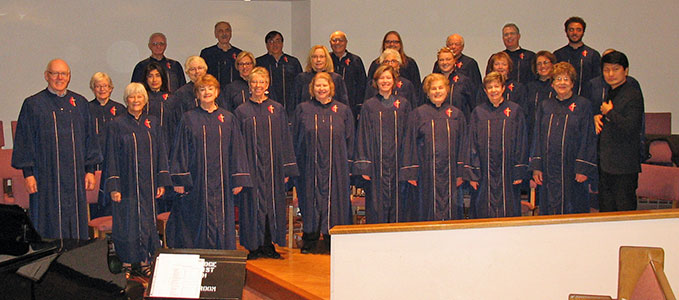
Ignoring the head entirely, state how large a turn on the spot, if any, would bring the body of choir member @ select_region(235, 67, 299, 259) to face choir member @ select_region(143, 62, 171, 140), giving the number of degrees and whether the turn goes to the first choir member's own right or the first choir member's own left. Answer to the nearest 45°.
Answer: approximately 135° to the first choir member's own right

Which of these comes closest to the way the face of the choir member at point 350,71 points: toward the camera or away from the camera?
toward the camera

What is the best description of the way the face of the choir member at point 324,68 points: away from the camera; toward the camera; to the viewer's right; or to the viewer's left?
toward the camera

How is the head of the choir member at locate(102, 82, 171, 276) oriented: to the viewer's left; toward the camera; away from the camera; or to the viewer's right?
toward the camera

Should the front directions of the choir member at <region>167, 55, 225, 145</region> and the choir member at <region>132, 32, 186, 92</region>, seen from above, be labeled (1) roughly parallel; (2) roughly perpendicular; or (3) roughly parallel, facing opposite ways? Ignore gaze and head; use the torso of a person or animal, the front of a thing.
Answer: roughly parallel

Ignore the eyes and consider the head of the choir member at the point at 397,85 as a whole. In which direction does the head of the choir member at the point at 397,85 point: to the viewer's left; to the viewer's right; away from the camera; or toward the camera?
toward the camera

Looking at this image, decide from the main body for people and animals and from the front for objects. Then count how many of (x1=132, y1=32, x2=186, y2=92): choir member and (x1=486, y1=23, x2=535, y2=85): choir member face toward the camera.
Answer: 2

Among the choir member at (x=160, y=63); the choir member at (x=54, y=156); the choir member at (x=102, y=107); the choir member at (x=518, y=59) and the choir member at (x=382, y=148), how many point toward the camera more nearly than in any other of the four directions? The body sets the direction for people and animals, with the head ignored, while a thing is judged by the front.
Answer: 5

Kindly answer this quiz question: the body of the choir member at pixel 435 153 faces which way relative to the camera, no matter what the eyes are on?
toward the camera

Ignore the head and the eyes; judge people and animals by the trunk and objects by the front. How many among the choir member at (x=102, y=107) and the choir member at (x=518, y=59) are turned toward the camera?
2

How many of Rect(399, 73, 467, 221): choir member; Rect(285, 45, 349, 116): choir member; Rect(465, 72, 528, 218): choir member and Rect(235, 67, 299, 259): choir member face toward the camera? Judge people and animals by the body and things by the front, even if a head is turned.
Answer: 4

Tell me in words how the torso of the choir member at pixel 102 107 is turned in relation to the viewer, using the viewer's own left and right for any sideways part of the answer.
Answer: facing the viewer

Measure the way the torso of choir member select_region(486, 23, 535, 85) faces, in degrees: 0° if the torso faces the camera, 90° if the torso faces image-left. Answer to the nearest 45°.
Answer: approximately 0°

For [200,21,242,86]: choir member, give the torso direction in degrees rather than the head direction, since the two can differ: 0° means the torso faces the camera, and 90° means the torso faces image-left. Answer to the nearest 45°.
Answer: approximately 0°

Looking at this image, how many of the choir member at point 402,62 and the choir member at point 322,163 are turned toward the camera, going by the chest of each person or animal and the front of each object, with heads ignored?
2
